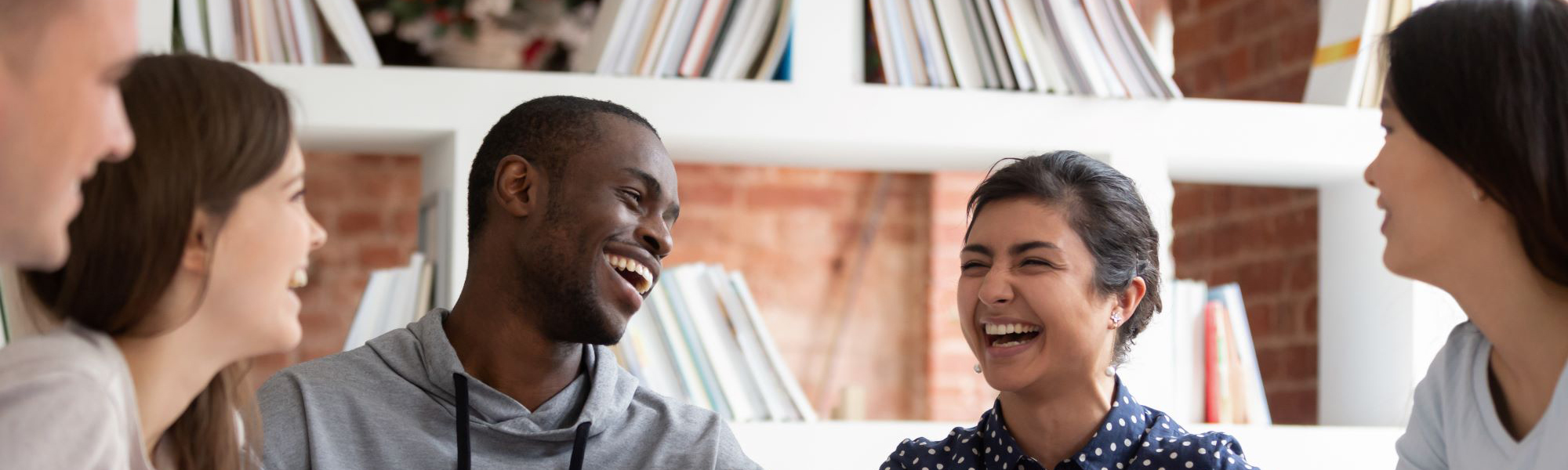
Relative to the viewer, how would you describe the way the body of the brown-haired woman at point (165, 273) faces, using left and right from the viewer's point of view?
facing to the right of the viewer

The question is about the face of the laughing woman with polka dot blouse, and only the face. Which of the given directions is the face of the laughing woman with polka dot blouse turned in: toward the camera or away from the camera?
toward the camera

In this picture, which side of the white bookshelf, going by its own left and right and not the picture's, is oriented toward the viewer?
front

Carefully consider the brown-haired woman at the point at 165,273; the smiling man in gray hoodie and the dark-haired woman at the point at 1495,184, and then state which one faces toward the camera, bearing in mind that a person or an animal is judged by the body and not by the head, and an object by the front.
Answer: the smiling man in gray hoodie

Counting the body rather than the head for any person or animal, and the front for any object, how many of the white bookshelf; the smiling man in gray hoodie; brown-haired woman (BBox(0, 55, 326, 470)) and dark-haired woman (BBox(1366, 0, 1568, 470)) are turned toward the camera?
2

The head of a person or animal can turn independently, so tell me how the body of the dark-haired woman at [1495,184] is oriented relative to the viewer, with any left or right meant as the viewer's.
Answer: facing to the left of the viewer

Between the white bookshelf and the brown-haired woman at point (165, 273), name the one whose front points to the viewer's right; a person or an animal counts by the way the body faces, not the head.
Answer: the brown-haired woman

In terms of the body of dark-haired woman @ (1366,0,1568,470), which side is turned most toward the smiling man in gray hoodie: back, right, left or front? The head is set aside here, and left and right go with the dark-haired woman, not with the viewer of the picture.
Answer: front

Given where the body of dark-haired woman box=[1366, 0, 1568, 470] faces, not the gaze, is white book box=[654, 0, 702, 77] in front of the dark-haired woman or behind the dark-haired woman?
in front

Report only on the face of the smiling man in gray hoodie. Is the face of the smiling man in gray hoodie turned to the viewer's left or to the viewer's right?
to the viewer's right

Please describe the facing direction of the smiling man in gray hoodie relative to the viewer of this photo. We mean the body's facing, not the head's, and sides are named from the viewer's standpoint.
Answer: facing the viewer

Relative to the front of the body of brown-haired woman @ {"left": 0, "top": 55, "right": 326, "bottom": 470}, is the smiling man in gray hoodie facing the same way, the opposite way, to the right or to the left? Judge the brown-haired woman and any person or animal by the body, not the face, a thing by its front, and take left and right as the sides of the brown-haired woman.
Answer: to the right
